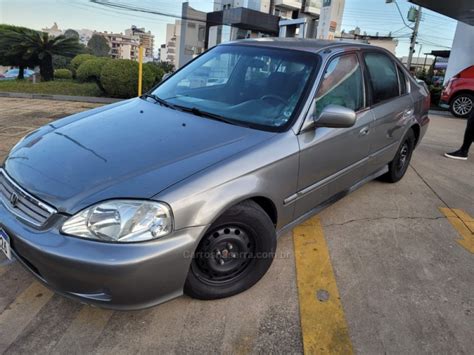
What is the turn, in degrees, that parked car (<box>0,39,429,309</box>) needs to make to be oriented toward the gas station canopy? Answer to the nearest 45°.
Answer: approximately 180°

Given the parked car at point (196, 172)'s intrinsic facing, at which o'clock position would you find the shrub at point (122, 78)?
The shrub is roughly at 4 o'clock from the parked car.

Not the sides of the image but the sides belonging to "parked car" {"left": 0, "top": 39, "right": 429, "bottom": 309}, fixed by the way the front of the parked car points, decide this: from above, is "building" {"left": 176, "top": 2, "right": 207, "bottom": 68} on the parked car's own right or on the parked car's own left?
on the parked car's own right

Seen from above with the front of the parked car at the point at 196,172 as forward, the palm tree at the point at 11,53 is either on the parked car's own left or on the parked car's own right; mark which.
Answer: on the parked car's own right

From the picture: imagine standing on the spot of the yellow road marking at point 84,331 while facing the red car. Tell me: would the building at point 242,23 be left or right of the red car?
left

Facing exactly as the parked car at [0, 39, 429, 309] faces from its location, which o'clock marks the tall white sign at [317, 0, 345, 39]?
The tall white sign is roughly at 5 o'clock from the parked car.

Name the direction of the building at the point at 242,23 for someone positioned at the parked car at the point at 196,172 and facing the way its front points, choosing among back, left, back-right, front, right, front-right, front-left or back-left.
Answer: back-right

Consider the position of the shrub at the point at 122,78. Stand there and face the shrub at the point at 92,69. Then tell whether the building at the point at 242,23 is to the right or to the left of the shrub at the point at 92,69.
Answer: right

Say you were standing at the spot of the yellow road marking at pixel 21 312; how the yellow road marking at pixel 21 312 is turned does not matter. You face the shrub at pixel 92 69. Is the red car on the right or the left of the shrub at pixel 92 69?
right

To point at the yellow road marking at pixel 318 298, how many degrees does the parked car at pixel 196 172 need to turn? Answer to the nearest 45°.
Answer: approximately 45° to its left

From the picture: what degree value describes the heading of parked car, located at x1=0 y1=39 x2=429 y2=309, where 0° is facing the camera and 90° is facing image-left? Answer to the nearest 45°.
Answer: approximately 45°

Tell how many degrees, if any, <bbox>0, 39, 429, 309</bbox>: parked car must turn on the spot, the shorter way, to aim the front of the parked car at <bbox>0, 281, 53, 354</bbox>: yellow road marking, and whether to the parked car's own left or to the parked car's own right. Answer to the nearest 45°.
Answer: approximately 45° to the parked car's own right
